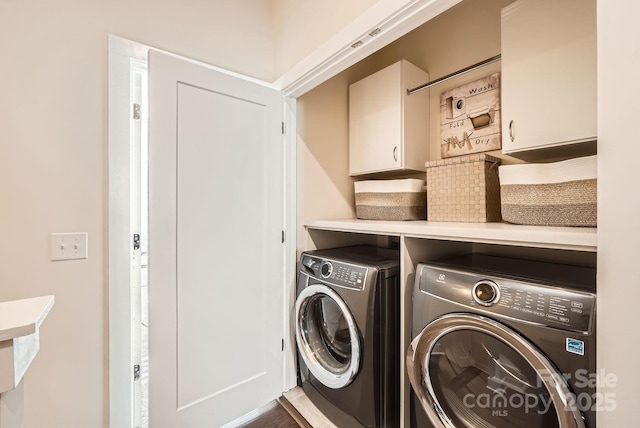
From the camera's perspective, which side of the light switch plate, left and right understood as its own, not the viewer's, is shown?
front

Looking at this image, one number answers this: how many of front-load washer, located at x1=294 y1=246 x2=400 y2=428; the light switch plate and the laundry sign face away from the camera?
0

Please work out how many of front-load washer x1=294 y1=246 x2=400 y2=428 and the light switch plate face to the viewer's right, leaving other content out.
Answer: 0

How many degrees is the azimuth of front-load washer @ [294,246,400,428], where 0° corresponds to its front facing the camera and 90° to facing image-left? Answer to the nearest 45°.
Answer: approximately 45°

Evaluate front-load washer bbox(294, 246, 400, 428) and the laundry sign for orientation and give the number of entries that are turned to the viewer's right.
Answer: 0

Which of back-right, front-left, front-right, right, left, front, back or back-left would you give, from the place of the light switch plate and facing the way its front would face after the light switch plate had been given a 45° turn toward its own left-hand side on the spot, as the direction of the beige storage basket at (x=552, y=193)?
front

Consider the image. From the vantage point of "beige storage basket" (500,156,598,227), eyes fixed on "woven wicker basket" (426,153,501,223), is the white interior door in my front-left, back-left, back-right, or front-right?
front-left

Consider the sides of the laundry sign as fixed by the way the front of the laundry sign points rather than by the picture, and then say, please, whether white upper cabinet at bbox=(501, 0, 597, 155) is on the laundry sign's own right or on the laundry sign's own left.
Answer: on the laundry sign's own left

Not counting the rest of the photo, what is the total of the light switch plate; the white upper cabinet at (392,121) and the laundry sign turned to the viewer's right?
0

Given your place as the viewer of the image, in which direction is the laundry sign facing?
facing the viewer and to the left of the viewer
